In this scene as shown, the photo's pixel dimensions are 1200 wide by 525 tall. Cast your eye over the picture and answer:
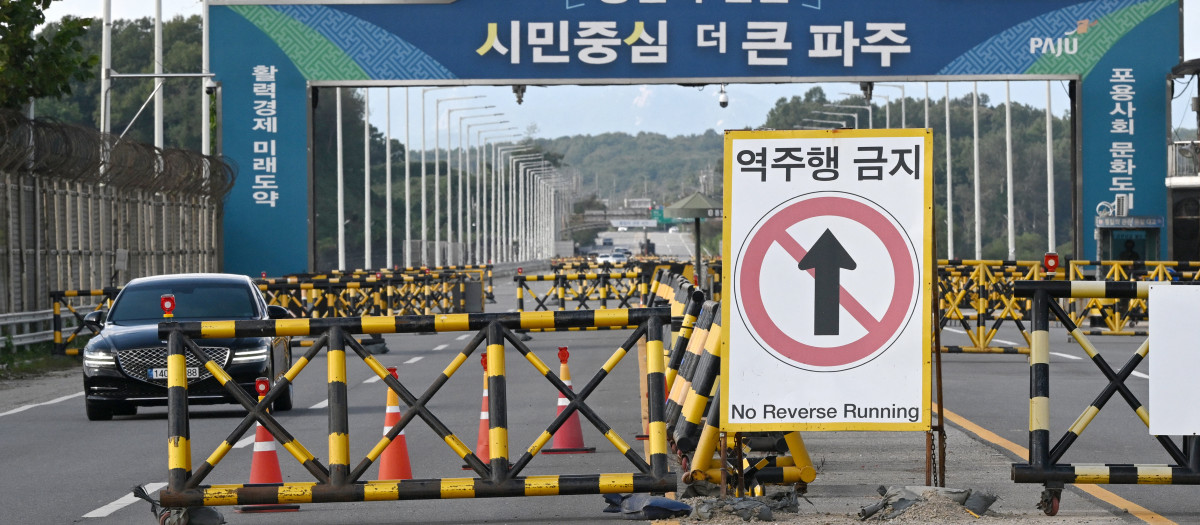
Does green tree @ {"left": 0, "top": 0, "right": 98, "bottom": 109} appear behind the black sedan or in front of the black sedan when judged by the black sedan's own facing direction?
behind

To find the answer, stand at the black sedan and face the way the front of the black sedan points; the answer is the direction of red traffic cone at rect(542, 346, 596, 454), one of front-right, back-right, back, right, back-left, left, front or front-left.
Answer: front-left

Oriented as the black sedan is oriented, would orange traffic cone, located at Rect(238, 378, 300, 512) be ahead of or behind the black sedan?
ahead

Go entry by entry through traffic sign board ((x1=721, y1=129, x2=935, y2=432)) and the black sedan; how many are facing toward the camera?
2

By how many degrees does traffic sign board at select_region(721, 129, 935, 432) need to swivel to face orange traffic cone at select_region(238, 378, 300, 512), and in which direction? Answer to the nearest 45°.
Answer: approximately 90° to its right

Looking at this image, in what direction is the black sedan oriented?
toward the camera

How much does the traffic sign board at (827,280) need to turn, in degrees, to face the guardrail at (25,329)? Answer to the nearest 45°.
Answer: approximately 135° to its right

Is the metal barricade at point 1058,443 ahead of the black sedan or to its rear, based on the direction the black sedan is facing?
ahead
